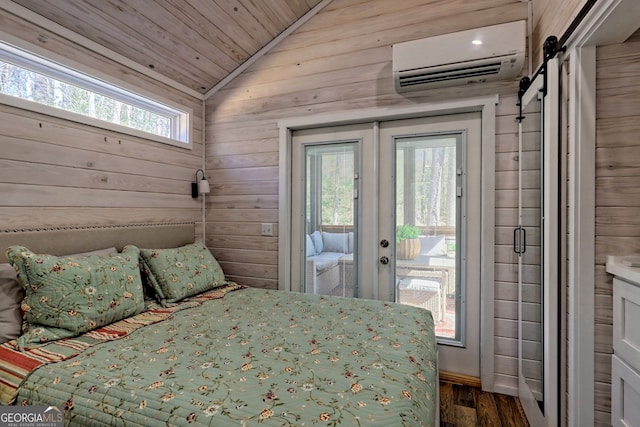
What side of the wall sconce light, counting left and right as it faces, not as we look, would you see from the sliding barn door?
front

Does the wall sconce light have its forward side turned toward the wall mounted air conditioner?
yes

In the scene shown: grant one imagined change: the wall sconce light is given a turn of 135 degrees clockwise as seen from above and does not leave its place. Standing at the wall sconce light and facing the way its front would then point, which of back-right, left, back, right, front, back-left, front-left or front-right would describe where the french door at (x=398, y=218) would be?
back-left

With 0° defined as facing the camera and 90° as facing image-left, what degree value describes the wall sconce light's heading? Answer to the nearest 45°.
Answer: approximately 315°

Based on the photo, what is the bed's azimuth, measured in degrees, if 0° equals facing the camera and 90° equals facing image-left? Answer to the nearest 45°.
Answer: approximately 315°

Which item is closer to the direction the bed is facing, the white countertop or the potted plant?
the white countertop

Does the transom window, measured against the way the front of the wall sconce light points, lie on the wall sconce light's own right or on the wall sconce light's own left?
on the wall sconce light's own right

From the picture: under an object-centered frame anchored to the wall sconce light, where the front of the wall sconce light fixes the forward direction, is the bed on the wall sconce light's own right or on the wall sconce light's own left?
on the wall sconce light's own right

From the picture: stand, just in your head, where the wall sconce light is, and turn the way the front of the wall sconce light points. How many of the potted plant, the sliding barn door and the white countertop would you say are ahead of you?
3

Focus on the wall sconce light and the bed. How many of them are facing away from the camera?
0

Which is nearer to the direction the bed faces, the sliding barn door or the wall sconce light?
the sliding barn door

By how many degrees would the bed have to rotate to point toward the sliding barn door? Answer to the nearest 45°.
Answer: approximately 45° to its left
